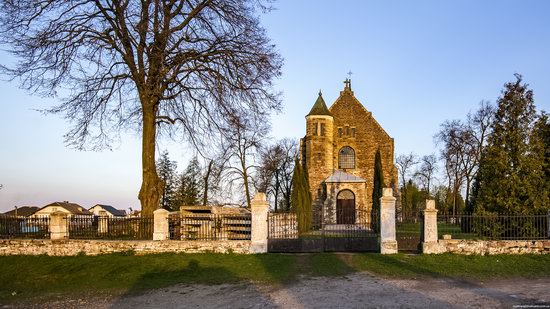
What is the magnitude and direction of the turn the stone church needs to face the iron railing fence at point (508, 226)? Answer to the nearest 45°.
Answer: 0° — it already faces it

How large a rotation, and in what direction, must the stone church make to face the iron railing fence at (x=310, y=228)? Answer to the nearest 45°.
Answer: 0° — it already faces it

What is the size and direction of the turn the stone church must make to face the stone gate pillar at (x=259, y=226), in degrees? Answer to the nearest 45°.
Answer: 0° — it already faces it

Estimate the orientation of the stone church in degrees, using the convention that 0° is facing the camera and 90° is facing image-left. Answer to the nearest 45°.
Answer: approximately 0°
